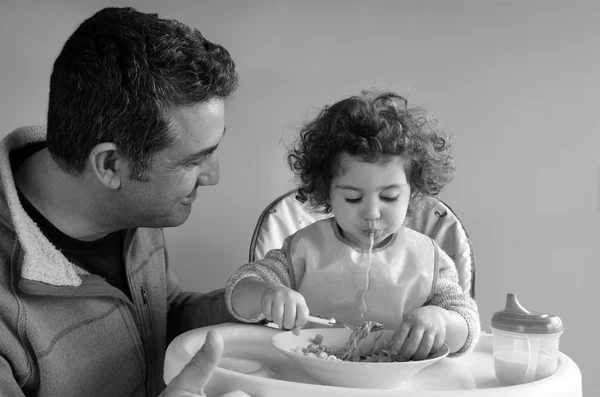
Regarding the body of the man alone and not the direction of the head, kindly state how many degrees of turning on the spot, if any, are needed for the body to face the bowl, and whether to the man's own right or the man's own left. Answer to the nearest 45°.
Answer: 0° — they already face it

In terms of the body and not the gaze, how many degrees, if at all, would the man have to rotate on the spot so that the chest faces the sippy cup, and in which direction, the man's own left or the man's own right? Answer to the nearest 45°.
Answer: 0° — they already face it

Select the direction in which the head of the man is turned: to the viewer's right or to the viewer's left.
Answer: to the viewer's right

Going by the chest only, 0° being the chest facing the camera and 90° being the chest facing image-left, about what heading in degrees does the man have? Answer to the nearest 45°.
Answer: approximately 315°
